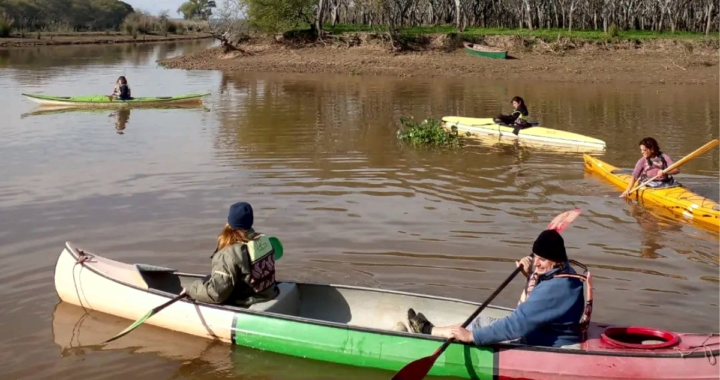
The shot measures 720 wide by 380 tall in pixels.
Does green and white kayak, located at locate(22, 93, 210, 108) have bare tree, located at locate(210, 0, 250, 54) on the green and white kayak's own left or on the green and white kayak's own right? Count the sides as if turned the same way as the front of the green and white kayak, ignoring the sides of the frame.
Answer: on the green and white kayak's own right

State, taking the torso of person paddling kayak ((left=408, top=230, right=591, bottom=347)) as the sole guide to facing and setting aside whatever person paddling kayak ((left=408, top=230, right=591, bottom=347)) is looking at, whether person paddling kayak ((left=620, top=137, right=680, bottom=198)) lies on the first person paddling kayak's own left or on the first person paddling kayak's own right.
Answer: on the first person paddling kayak's own right

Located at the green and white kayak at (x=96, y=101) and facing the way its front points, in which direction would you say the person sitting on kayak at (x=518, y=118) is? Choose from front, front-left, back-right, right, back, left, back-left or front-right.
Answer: back-left

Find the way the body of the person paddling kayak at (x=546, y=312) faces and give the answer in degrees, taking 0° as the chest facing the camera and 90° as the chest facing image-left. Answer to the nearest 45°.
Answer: approximately 90°

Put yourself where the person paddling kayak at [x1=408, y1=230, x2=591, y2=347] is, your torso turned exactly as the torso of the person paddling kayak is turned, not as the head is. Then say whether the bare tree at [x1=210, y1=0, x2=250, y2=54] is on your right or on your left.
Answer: on your right

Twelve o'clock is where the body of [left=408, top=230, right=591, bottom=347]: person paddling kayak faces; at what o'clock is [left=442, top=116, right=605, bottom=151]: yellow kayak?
The yellow kayak is roughly at 3 o'clock from the person paddling kayak.

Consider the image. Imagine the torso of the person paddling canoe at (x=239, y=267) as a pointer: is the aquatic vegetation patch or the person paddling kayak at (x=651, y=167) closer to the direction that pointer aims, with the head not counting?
the aquatic vegetation patch

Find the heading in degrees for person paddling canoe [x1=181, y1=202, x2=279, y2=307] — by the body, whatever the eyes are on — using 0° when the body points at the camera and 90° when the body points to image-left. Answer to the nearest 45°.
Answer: approximately 135°

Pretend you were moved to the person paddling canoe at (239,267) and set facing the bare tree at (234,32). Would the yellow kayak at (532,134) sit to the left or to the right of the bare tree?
right

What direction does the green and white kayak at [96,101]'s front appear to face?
to the viewer's left

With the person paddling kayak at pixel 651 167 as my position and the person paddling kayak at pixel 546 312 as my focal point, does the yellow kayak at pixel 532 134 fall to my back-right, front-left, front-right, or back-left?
back-right

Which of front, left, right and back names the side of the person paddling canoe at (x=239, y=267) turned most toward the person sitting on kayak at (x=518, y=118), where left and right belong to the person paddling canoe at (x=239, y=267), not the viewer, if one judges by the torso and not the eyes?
right
